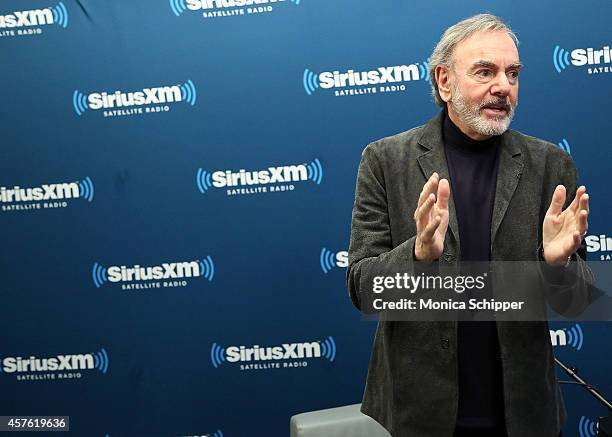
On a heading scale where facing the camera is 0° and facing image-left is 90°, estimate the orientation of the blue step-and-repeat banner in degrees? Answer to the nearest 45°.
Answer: approximately 0°
